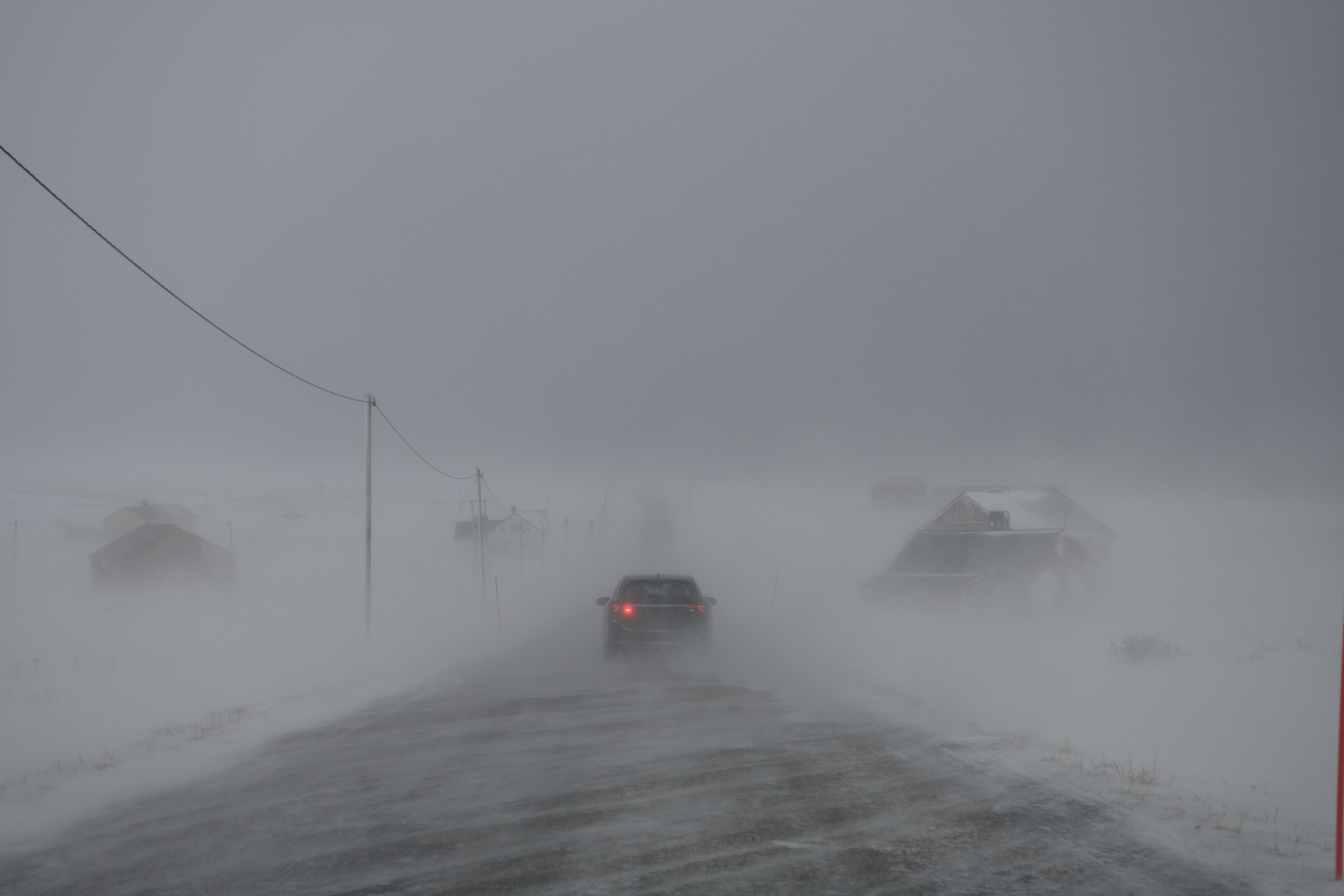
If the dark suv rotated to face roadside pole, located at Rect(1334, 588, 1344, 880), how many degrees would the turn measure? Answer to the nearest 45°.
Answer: approximately 180°

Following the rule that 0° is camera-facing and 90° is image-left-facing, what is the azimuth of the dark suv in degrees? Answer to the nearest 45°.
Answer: approximately 180°
